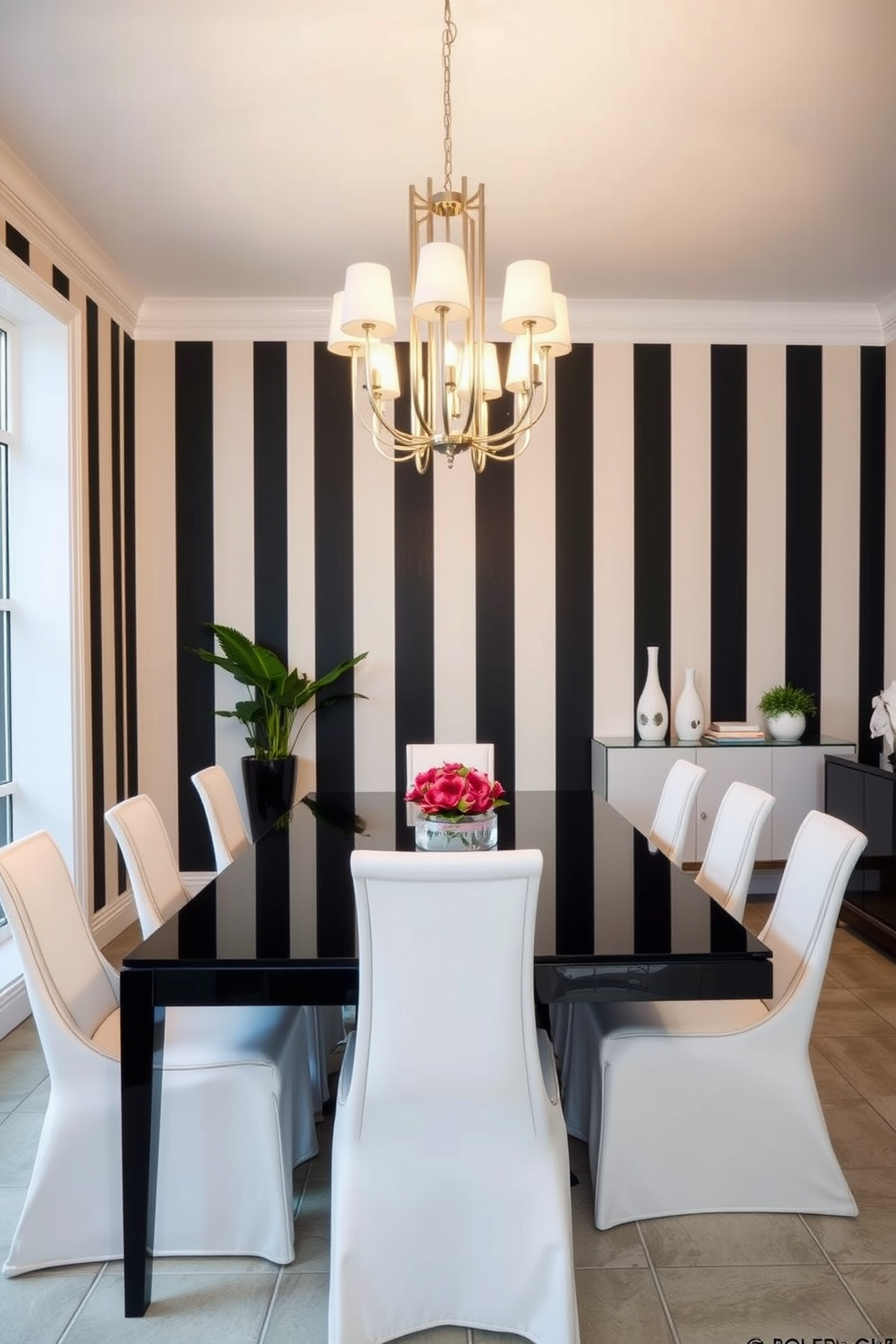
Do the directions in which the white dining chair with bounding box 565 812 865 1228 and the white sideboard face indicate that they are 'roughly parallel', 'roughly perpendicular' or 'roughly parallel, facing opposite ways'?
roughly perpendicular

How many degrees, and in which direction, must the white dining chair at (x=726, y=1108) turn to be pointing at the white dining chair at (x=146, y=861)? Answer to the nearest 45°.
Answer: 0° — it already faces it

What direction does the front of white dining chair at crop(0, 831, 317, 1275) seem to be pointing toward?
to the viewer's right

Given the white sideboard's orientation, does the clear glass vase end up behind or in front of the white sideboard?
in front

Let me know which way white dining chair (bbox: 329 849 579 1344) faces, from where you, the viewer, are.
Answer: facing away from the viewer

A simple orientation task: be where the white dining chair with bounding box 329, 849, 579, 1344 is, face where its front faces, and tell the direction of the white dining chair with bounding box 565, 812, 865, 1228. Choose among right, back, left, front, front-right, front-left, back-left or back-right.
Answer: front-right

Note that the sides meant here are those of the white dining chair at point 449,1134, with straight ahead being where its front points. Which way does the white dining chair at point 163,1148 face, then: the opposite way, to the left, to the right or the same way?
to the right

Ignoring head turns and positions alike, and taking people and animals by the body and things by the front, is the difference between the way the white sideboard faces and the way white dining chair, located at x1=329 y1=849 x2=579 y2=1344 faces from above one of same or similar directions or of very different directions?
very different directions

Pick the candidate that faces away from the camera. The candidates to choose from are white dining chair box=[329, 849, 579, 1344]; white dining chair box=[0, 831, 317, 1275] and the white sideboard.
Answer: white dining chair box=[329, 849, 579, 1344]

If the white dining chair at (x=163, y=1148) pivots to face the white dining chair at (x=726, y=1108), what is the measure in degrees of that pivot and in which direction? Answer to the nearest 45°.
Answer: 0° — it already faces it

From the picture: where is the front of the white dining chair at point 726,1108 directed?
to the viewer's left

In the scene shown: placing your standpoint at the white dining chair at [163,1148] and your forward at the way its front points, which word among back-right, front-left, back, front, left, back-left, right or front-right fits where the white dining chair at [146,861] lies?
left

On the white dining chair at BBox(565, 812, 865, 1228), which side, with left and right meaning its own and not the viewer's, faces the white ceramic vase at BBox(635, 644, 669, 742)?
right

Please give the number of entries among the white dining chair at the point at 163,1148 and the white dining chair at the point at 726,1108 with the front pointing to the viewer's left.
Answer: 1
